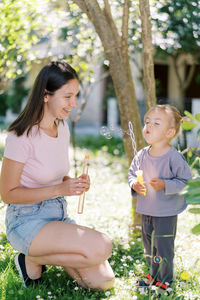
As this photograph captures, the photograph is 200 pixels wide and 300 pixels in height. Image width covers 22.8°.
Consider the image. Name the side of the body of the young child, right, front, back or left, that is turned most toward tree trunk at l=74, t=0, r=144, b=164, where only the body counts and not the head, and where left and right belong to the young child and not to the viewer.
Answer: right

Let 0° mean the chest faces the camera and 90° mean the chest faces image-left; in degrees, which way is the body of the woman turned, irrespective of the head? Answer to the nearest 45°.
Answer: approximately 270°

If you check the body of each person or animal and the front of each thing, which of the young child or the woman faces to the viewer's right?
the woman

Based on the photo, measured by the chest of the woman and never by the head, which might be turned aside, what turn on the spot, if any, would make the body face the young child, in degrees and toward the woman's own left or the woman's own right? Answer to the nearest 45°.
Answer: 0° — they already face them

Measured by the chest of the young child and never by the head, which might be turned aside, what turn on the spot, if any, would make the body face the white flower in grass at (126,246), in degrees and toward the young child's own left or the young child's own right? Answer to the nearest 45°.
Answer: approximately 135° to the young child's own right

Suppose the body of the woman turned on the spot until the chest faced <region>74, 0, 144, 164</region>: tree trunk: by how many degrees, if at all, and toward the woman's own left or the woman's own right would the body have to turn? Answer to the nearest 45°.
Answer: approximately 45° to the woman's own left

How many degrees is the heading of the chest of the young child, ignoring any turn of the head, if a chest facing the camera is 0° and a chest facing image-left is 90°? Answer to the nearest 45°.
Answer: approximately 45°

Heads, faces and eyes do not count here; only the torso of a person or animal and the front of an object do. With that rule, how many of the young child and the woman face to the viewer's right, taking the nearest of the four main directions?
1

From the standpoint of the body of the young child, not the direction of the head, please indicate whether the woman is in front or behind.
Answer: in front
